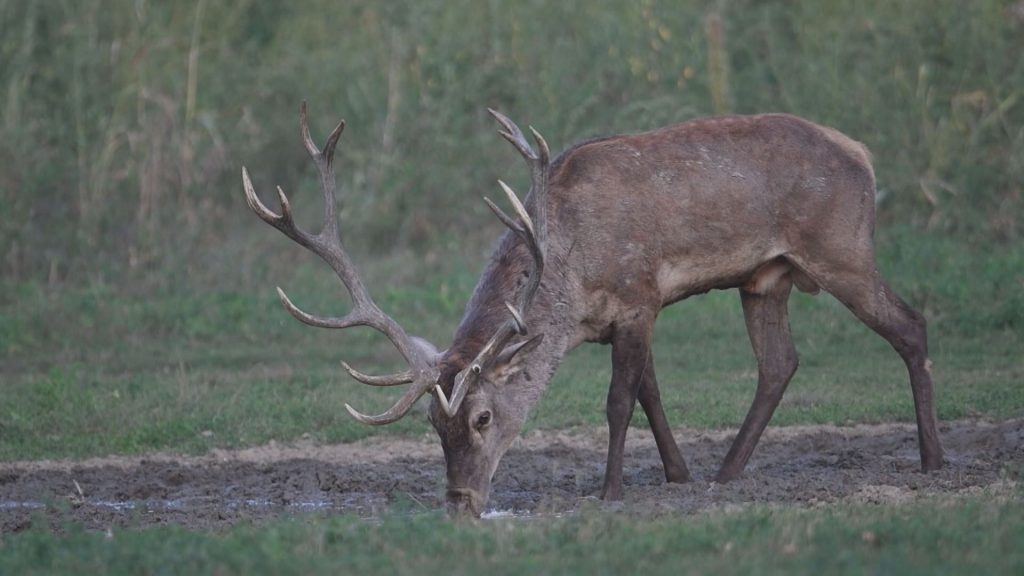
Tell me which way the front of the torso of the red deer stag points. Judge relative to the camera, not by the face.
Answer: to the viewer's left
